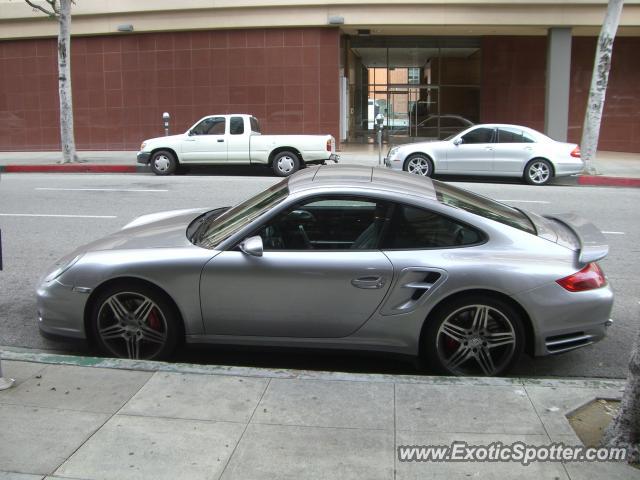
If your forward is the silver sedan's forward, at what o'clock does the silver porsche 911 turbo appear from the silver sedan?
The silver porsche 911 turbo is roughly at 9 o'clock from the silver sedan.

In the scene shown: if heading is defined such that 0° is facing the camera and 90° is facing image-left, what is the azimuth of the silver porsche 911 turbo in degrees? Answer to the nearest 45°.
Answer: approximately 90°

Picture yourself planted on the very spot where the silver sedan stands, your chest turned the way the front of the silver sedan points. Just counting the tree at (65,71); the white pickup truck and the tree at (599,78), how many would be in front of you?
2

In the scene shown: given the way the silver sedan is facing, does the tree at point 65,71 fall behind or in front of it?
in front

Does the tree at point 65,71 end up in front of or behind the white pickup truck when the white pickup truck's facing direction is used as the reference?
in front

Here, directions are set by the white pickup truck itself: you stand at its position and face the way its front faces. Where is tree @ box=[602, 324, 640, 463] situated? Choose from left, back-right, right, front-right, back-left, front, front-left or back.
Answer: left

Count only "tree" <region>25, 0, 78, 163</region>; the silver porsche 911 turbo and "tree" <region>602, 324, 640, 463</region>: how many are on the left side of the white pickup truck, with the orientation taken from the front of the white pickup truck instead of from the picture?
2

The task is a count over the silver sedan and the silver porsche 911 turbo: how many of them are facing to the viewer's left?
2

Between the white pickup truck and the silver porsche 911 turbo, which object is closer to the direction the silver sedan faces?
the white pickup truck

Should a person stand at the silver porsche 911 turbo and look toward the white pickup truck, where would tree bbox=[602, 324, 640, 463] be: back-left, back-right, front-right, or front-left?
back-right

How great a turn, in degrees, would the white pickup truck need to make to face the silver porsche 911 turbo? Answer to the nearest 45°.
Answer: approximately 90° to its left

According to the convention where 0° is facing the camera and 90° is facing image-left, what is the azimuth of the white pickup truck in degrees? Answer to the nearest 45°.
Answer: approximately 90°

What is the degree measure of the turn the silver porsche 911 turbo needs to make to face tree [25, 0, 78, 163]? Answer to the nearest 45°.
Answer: approximately 45° to its right

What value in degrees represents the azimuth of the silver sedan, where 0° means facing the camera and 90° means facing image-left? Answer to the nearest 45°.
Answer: approximately 90°
